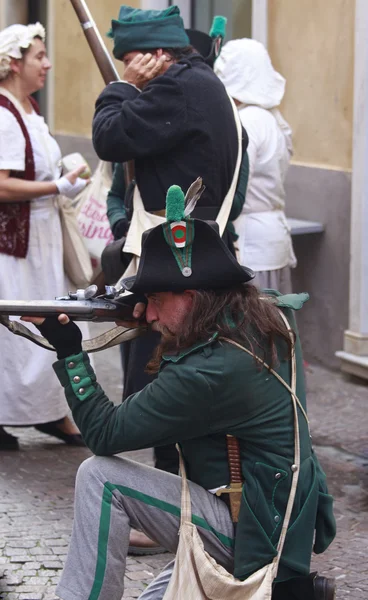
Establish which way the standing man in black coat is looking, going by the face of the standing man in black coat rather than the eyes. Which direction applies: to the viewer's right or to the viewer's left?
to the viewer's left

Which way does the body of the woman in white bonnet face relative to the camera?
to the viewer's right

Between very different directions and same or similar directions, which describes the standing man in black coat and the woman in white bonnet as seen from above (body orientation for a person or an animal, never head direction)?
very different directions

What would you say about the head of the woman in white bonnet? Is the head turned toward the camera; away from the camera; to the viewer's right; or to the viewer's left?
to the viewer's right

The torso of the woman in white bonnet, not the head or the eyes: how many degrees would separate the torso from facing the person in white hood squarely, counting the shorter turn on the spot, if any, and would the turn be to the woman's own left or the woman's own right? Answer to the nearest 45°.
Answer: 0° — they already face them

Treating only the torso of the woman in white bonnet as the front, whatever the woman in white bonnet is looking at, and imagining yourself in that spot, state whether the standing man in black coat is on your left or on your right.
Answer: on your right

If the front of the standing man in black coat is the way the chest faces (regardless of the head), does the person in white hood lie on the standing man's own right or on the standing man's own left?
on the standing man's own right
